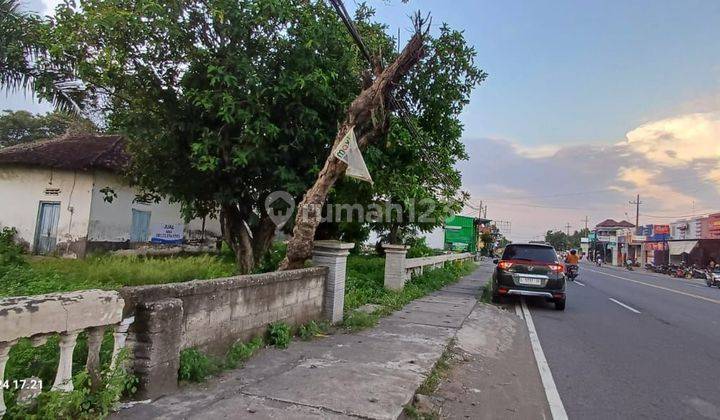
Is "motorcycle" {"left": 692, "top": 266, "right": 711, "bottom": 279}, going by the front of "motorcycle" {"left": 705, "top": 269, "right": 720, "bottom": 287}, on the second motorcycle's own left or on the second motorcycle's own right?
on the second motorcycle's own right

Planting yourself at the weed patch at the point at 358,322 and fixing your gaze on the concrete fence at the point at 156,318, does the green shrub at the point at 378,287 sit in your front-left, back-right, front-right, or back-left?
back-right

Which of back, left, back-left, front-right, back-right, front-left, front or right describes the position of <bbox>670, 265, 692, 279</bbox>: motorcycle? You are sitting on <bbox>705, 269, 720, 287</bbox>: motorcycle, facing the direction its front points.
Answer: back-right

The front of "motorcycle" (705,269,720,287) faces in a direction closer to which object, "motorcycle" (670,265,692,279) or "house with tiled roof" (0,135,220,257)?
the house with tiled roof

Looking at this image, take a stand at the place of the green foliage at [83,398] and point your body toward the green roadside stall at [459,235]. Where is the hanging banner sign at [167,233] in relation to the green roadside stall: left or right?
left

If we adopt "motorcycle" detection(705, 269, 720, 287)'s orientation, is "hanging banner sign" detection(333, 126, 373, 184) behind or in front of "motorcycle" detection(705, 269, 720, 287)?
in front

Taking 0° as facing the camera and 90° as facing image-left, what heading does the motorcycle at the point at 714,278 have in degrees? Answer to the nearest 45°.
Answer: approximately 45°

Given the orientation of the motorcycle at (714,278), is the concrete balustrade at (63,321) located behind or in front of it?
in front

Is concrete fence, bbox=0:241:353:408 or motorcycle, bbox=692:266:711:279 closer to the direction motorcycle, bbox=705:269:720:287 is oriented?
the concrete fence

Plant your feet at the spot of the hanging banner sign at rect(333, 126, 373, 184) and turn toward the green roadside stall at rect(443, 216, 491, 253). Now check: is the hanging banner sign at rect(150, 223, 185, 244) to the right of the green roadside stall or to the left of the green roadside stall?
left
